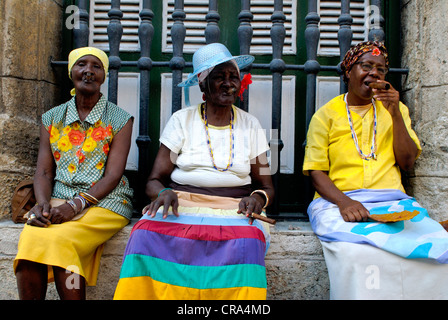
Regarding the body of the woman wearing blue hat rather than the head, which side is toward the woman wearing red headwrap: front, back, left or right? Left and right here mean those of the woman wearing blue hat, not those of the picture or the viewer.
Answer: left

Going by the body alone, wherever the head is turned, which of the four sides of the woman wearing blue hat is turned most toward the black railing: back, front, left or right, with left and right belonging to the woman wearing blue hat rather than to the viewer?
back

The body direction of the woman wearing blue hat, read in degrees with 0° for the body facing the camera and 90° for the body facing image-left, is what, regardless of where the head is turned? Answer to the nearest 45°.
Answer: approximately 0°
